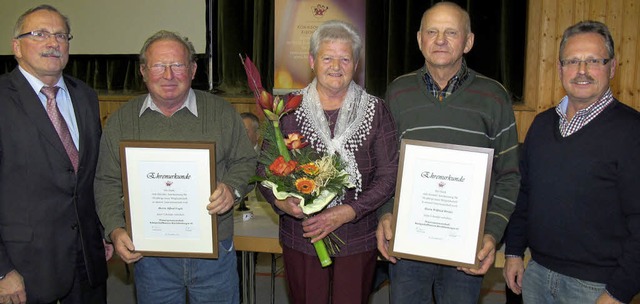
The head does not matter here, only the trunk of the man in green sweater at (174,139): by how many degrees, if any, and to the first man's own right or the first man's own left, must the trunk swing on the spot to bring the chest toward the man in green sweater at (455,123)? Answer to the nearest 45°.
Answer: approximately 90° to the first man's own left

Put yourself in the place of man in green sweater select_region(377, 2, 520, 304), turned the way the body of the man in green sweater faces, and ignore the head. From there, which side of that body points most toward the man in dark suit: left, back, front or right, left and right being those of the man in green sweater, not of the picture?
right

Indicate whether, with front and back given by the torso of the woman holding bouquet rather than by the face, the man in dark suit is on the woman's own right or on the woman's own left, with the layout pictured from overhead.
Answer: on the woman's own right

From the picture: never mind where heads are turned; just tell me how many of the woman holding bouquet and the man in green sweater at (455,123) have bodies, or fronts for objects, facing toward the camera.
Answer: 2

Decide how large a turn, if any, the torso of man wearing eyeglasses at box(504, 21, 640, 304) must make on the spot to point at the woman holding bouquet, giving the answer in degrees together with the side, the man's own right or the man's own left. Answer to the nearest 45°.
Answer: approximately 45° to the man's own right

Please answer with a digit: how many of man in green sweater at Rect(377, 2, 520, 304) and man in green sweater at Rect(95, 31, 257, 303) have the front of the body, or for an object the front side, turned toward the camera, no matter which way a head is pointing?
2
